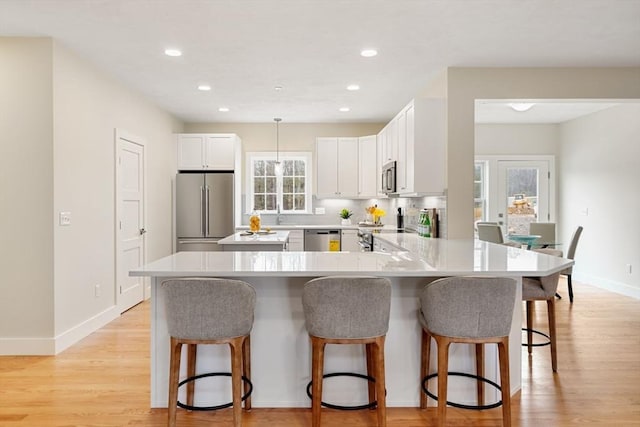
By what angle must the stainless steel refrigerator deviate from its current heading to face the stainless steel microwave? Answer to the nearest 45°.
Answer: approximately 45° to its left

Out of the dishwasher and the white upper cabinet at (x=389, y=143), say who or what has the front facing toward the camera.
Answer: the dishwasher

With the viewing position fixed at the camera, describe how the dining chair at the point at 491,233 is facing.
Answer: facing away from the viewer and to the right of the viewer

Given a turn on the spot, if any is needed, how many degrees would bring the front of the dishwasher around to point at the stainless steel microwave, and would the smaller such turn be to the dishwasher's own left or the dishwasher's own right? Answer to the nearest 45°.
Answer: approximately 45° to the dishwasher's own left

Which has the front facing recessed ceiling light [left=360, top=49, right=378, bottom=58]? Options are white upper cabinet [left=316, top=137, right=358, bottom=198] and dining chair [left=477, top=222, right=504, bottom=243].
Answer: the white upper cabinet

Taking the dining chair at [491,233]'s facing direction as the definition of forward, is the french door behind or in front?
in front

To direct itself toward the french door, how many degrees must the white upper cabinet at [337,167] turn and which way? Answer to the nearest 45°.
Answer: approximately 90° to its left

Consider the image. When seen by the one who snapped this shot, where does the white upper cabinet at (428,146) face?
facing to the left of the viewer

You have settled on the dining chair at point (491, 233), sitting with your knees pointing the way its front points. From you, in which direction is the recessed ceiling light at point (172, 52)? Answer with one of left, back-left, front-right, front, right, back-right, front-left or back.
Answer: back

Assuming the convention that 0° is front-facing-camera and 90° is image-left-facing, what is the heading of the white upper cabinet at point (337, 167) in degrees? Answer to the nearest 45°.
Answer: approximately 0°

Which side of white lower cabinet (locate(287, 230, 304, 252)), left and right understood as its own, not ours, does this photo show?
front

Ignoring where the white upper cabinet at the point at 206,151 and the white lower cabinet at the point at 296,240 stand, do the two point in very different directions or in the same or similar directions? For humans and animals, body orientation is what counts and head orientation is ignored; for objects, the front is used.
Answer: same or similar directions

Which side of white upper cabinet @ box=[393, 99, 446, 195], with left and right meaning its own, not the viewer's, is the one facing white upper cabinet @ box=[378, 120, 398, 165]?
right

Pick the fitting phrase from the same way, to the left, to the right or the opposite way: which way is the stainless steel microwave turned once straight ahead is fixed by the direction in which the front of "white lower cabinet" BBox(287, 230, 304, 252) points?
to the right

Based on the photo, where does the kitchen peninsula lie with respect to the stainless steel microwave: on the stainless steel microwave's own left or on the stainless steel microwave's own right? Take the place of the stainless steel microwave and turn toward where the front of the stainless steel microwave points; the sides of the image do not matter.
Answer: on the stainless steel microwave's own left

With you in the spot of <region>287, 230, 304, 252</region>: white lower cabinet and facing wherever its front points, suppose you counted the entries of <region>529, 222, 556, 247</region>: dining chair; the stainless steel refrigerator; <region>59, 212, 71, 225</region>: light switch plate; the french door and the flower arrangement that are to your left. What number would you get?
3

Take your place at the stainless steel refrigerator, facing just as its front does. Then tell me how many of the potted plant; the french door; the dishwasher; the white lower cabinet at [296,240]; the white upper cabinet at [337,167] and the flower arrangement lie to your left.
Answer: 6
